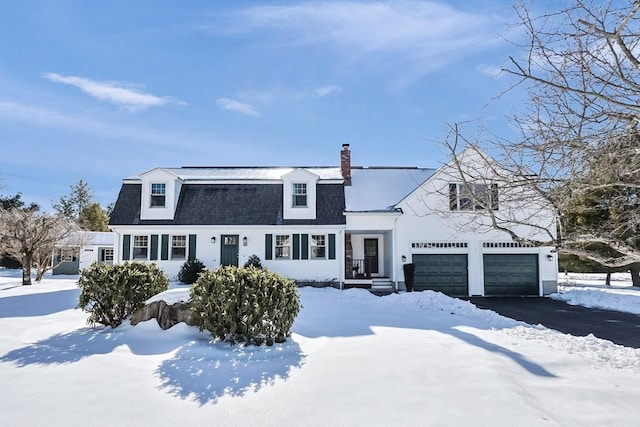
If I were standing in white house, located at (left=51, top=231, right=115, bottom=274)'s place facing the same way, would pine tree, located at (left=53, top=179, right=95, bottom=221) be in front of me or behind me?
behind

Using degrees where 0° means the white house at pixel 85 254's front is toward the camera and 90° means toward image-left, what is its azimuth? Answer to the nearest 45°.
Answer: approximately 0°

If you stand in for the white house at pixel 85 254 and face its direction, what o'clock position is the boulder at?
The boulder is roughly at 12 o'clock from the white house.

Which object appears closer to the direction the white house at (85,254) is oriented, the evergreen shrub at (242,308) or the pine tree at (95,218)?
the evergreen shrub

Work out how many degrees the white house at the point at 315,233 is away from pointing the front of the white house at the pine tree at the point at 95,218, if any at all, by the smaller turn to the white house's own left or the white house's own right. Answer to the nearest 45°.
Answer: approximately 135° to the white house's own right

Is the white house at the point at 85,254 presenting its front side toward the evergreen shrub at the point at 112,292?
yes

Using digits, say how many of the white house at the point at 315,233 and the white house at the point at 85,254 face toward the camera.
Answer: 2
